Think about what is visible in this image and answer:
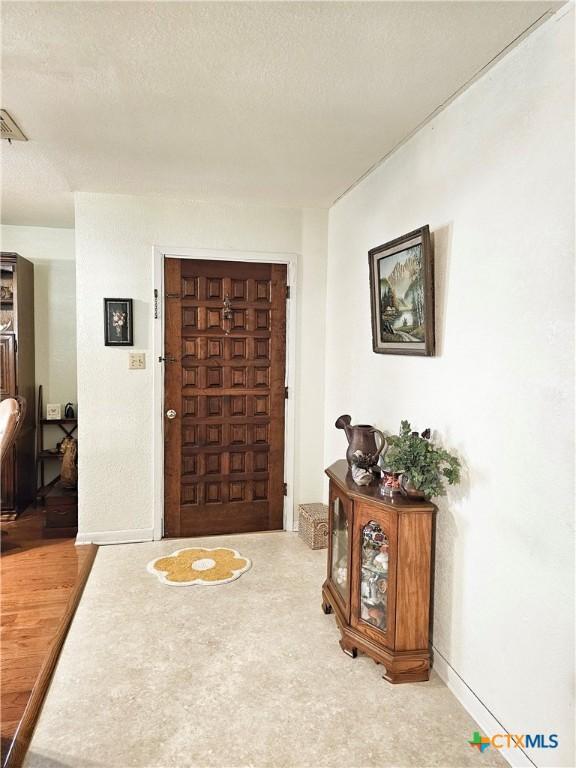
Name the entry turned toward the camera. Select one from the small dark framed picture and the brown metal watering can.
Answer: the small dark framed picture

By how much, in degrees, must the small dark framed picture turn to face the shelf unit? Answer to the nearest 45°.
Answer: approximately 135° to its right

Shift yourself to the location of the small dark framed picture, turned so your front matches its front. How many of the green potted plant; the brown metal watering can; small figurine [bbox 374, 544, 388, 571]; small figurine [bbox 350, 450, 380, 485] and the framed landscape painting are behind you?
0

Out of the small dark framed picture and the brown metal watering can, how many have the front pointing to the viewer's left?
1

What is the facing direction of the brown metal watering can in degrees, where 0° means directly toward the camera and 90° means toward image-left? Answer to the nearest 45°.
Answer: approximately 90°

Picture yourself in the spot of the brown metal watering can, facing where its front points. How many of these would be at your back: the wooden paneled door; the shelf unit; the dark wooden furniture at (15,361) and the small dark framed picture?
0

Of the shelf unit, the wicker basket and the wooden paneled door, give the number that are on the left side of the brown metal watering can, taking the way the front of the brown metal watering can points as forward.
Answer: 0

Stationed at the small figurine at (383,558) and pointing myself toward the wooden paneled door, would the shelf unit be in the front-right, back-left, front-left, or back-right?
front-left

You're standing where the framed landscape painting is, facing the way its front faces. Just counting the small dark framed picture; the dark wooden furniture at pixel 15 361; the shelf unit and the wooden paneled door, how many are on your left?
0

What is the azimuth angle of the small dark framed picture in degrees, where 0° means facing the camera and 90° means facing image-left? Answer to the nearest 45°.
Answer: approximately 0°

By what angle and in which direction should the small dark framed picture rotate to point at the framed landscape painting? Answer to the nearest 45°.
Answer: approximately 45° to its left

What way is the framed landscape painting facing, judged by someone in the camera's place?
facing the viewer and to the left of the viewer

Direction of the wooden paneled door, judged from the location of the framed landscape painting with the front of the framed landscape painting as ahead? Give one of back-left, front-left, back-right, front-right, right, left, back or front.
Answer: right

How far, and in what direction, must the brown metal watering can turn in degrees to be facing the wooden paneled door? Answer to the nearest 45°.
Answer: approximately 45° to its right

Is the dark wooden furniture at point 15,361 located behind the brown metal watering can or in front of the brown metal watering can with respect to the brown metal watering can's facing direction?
in front

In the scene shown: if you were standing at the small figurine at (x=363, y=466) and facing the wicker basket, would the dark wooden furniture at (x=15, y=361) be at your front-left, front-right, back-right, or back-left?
front-left
